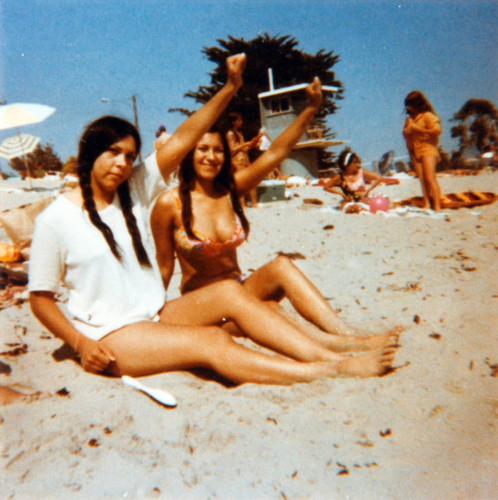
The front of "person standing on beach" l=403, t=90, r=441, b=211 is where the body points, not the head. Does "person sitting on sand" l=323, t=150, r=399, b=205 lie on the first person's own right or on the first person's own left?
on the first person's own right

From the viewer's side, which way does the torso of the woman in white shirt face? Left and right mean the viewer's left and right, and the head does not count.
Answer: facing the viewer and to the right of the viewer

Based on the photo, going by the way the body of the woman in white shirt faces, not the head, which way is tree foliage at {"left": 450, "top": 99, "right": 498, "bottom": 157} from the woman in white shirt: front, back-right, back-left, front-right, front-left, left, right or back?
left

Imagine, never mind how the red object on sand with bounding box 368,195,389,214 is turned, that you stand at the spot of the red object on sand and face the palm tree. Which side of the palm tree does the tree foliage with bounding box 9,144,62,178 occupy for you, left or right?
left

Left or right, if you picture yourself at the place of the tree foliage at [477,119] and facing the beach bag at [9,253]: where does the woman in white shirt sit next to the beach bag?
left

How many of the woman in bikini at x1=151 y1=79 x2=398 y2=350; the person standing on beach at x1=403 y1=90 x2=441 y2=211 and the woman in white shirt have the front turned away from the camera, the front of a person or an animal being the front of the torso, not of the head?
0

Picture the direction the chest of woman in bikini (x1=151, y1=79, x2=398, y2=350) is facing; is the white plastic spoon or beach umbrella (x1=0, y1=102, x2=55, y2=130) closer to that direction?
the white plastic spoon

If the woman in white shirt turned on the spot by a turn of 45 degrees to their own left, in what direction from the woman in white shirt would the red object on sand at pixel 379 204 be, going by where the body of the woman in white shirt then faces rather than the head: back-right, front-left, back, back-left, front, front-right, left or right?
front-left

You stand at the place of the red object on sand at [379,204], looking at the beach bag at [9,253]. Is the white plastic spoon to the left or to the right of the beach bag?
left
